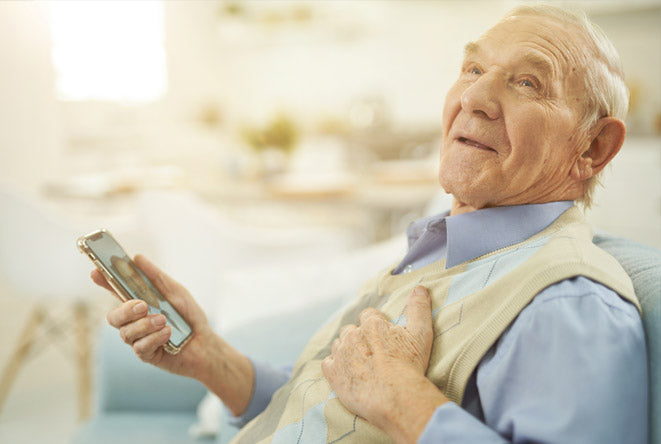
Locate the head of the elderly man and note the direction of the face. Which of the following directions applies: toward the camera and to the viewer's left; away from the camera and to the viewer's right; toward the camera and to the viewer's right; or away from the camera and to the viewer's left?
toward the camera and to the viewer's left

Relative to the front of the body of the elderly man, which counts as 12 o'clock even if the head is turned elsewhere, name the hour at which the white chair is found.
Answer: The white chair is roughly at 3 o'clock from the elderly man.

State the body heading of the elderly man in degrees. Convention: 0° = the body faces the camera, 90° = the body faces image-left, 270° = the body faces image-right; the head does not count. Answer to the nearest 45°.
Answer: approximately 45°
